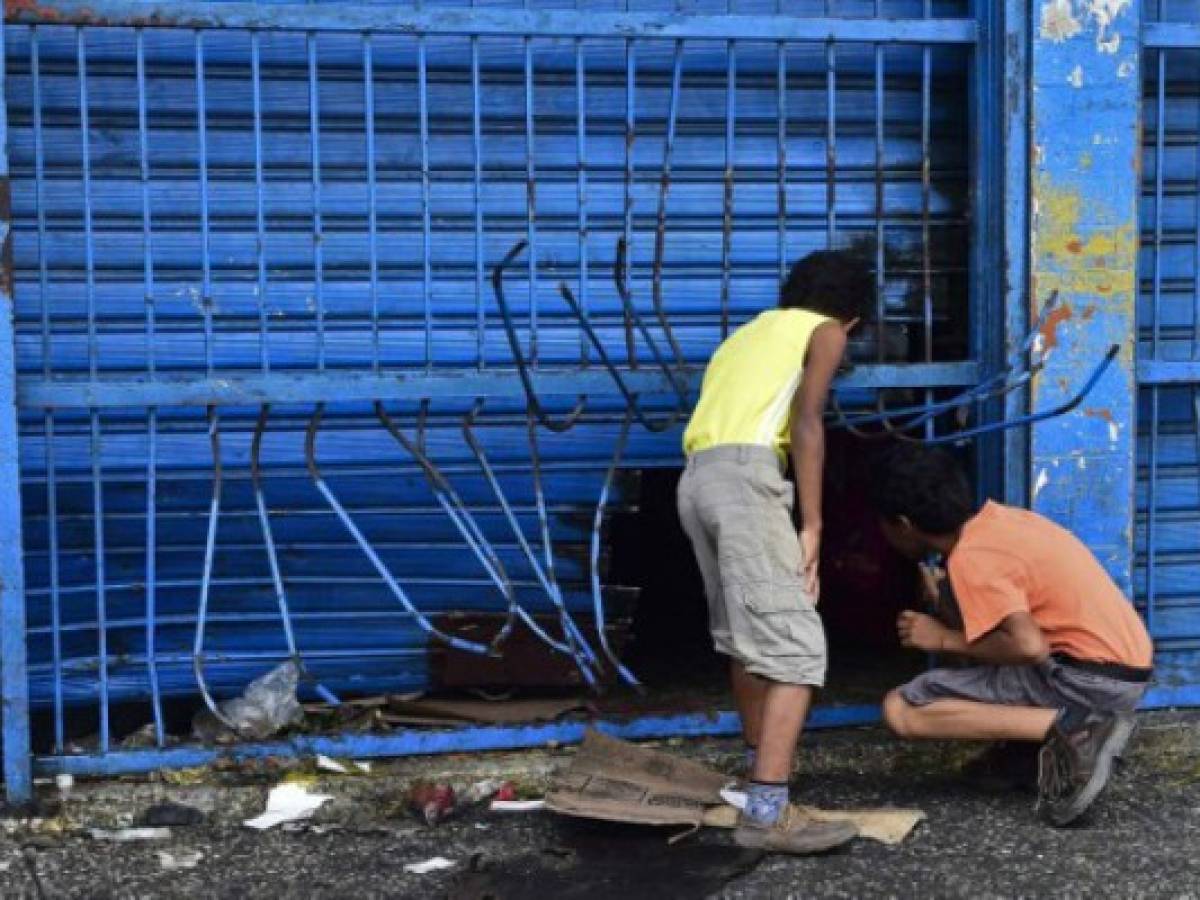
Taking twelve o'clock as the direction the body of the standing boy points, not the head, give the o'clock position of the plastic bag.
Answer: The plastic bag is roughly at 8 o'clock from the standing boy.

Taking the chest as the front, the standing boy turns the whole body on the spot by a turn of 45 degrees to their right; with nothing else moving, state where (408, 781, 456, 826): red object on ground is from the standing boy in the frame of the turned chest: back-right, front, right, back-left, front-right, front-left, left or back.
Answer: back

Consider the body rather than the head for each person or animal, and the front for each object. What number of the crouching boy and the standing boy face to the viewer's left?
1

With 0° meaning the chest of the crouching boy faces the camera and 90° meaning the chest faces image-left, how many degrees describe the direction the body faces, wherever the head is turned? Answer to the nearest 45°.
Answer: approximately 90°

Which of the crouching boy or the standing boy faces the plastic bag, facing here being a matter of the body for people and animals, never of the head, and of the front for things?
the crouching boy

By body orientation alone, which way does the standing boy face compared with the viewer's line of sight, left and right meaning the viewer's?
facing away from the viewer and to the right of the viewer

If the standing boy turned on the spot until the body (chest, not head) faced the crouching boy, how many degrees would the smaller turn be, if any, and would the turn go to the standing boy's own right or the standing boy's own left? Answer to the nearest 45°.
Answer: approximately 45° to the standing boy's own right

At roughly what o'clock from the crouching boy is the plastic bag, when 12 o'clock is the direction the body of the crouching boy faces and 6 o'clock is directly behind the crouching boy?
The plastic bag is roughly at 12 o'clock from the crouching boy.

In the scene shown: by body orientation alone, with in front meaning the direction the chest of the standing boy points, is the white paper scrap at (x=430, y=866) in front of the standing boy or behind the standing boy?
behind

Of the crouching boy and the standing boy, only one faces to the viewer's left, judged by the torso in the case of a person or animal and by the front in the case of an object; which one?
the crouching boy
